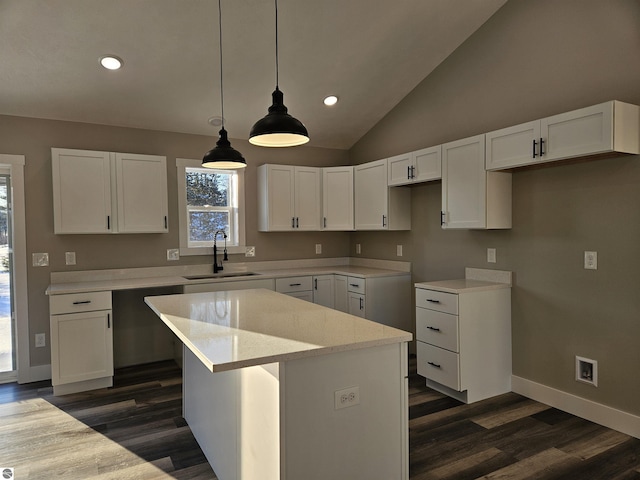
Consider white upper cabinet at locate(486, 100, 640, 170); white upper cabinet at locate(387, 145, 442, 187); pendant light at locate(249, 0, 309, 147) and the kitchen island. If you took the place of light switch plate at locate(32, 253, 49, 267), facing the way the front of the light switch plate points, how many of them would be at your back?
0

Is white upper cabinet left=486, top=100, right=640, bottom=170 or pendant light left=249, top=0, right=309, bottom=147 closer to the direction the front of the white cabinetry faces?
the pendant light

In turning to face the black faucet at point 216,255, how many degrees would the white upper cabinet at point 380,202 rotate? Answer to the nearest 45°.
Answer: approximately 45° to its right

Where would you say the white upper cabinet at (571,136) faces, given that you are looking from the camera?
facing the viewer and to the left of the viewer

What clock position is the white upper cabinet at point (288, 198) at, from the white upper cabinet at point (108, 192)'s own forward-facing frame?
the white upper cabinet at point (288, 198) is roughly at 9 o'clock from the white upper cabinet at point (108, 192).

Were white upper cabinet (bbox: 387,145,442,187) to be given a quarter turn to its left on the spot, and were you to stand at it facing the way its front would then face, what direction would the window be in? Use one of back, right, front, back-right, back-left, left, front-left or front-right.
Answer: back-right

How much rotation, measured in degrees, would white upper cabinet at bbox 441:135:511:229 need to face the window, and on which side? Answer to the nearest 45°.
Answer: approximately 45° to its right

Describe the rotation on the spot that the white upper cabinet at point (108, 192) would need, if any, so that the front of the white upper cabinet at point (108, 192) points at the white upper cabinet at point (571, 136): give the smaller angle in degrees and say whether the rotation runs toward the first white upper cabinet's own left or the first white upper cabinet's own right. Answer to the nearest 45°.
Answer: approximately 45° to the first white upper cabinet's own left

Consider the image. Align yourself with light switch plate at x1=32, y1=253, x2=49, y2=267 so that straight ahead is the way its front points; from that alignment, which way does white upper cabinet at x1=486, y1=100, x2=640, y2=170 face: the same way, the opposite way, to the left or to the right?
to the right

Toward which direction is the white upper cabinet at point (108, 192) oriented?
toward the camera

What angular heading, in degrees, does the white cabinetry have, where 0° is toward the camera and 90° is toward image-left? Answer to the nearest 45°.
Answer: approximately 45°

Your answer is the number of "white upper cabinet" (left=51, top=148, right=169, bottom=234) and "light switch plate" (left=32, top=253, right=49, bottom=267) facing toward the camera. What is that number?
2

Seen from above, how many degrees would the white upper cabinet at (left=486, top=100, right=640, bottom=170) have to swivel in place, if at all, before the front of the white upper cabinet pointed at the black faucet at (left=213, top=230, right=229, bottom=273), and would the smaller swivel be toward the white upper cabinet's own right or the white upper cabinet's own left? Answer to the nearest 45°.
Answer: approximately 45° to the white upper cabinet's own right

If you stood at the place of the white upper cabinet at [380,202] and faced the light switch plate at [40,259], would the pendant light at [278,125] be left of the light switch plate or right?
left

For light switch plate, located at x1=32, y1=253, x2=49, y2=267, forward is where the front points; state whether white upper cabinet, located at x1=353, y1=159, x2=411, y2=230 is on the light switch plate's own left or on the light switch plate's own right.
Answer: on the light switch plate's own left

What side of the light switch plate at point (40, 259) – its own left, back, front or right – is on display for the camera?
front
